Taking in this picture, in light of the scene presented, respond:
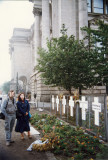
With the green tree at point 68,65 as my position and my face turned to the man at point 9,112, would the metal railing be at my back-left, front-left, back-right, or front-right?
front-left

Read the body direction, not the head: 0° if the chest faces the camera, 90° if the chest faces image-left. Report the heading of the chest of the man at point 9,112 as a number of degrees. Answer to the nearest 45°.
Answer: approximately 315°

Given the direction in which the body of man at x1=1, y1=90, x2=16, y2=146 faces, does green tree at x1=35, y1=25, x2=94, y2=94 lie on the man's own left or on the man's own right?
on the man's own left

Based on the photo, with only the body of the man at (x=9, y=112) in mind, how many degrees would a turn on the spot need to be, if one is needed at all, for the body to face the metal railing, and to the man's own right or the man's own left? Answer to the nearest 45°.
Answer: approximately 45° to the man's own left

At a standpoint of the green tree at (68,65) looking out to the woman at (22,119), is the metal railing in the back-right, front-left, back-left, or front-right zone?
front-left

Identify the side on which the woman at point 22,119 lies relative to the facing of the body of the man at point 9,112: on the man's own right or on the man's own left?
on the man's own left
